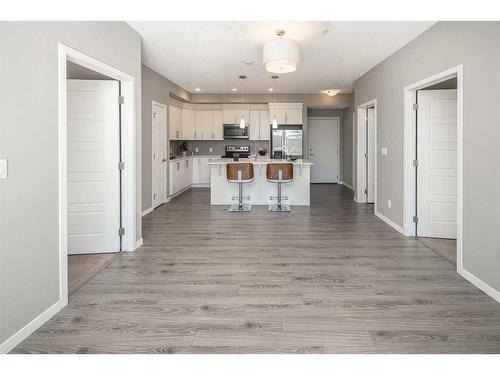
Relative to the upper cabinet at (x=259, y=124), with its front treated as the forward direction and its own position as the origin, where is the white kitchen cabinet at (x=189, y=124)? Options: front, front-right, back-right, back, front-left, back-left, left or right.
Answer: right

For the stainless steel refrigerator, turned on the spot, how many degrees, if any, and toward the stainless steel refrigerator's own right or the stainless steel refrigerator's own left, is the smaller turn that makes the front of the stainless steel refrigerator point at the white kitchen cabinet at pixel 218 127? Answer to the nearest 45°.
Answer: approximately 90° to the stainless steel refrigerator's own right

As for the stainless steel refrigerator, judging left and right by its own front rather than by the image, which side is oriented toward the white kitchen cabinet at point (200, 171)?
right

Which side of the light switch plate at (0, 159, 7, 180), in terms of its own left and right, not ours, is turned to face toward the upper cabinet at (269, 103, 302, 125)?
left

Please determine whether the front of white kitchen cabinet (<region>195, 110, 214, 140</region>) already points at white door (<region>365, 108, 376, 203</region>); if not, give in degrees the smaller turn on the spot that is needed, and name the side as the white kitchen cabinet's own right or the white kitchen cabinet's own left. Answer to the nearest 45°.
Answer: approximately 45° to the white kitchen cabinet's own left

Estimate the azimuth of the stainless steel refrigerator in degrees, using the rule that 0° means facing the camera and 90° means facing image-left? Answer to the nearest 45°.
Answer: approximately 0°

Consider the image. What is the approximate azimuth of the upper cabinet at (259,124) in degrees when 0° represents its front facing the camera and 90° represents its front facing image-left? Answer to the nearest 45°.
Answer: approximately 0°
